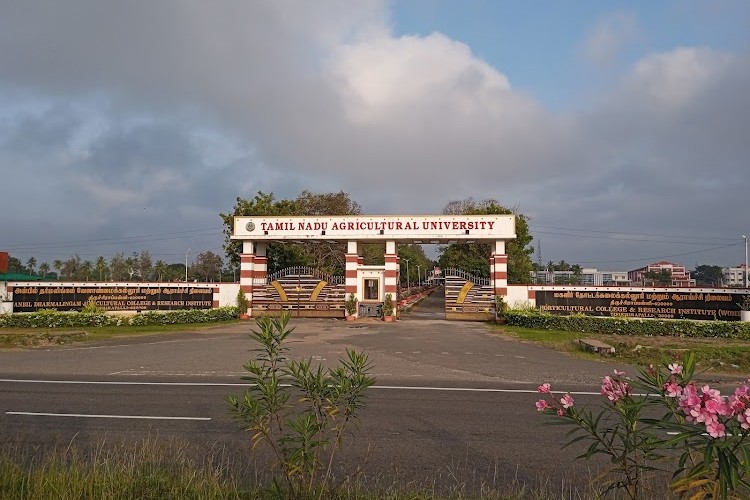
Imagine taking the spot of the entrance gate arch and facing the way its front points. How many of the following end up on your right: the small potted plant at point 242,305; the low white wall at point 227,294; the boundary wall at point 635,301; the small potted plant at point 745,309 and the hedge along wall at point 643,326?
2

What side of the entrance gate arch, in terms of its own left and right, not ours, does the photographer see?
front

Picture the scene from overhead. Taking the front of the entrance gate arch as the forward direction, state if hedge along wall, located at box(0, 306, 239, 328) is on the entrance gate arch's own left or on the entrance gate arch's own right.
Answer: on the entrance gate arch's own right

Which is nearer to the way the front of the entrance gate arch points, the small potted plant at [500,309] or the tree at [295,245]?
the small potted plant

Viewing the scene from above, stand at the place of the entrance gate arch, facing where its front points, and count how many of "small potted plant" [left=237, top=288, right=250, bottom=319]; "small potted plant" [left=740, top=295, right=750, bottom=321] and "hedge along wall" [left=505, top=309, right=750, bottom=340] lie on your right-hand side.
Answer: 1

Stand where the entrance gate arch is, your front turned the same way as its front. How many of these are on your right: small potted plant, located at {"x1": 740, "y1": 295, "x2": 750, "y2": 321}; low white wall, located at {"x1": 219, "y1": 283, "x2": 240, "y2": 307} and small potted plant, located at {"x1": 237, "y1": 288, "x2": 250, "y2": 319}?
2

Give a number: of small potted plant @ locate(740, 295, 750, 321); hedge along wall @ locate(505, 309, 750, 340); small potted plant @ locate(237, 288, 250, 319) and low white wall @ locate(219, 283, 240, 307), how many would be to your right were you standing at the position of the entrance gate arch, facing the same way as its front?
2

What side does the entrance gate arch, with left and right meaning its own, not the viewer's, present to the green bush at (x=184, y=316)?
right

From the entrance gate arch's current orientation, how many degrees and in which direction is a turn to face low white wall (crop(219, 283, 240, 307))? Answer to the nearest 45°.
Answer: approximately 90° to its right

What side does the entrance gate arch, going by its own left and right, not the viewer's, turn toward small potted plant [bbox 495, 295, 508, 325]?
left

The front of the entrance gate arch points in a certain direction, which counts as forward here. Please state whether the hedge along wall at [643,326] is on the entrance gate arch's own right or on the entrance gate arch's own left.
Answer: on the entrance gate arch's own left
